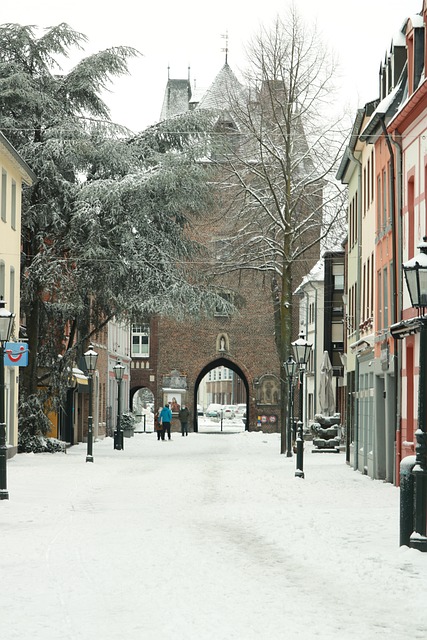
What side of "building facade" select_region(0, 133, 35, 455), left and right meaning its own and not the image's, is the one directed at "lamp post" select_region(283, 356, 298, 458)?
front

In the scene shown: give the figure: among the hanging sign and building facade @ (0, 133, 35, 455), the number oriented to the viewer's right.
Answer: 1

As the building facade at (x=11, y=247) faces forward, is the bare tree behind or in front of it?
in front

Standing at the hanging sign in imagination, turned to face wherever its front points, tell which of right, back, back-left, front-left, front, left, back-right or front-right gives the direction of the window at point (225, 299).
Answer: back-left

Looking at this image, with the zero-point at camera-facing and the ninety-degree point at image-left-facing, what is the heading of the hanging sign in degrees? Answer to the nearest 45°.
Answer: approximately 0°

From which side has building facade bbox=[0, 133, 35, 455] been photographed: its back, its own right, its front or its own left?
right

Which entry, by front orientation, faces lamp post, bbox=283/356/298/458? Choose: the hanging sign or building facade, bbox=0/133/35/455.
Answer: the building facade

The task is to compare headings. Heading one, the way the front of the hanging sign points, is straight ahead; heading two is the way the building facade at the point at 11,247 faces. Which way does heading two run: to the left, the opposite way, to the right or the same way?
to the left

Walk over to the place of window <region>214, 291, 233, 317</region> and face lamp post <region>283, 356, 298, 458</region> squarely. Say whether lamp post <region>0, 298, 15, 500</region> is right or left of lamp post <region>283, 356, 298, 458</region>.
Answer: right

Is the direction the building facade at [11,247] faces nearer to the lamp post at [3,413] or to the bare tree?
the bare tree

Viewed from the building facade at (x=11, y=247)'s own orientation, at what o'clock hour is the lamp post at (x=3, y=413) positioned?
The lamp post is roughly at 3 o'clock from the building facade.
